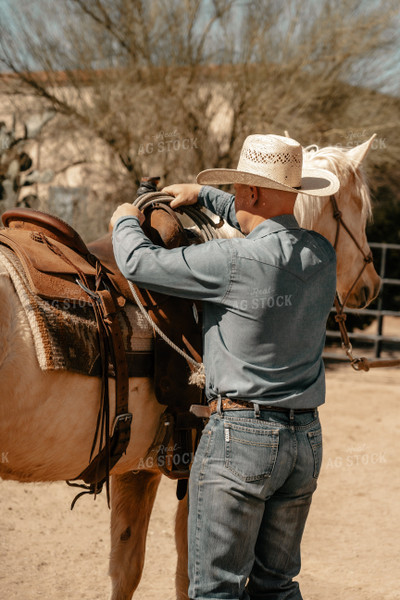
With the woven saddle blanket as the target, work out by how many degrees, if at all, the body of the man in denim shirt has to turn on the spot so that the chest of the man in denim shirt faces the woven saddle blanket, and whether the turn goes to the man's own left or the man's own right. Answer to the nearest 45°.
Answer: approximately 45° to the man's own left

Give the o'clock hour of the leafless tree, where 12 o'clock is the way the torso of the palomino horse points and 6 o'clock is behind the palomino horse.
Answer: The leafless tree is roughly at 9 o'clock from the palomino horse.

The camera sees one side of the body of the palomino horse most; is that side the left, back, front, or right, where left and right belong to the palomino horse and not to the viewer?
right

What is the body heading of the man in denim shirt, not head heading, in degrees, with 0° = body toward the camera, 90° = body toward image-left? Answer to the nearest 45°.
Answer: approximately 135°

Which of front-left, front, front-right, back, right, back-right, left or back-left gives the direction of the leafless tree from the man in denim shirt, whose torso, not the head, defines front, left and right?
front-right

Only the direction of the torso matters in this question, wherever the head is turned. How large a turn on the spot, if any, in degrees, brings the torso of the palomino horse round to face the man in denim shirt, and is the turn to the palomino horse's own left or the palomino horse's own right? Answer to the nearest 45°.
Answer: approximately 45° to the palomino horse's own right

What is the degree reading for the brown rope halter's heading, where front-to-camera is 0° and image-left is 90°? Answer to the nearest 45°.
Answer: approximately 270°

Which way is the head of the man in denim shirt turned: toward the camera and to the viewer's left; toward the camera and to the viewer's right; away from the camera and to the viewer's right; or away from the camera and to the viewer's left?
away from the camera and to the viewer's left

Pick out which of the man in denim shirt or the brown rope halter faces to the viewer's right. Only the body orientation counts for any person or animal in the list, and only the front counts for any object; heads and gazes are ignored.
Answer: the brown rope halter

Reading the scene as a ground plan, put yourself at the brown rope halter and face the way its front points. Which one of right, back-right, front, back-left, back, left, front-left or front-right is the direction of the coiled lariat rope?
back-right

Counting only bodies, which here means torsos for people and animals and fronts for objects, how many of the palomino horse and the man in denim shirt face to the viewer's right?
1

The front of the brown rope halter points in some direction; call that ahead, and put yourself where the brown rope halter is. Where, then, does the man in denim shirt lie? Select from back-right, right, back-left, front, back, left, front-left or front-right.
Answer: right

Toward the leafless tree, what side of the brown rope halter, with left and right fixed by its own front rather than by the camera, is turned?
left

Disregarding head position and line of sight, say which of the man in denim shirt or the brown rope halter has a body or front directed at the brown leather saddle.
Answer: the man in denim shirt

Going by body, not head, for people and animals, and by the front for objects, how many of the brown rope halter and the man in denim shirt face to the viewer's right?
1

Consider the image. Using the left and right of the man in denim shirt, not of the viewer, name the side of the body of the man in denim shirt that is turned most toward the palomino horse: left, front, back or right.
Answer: front
